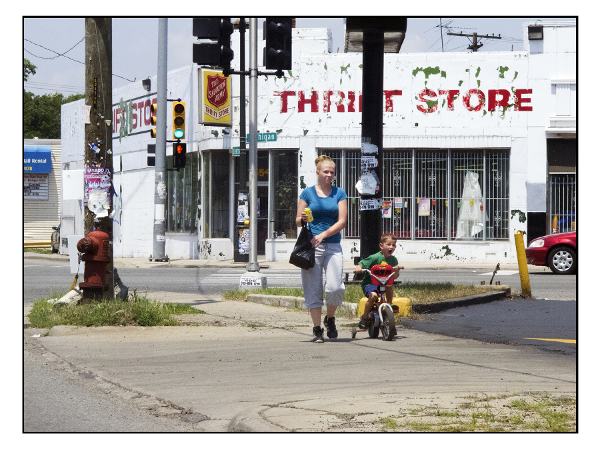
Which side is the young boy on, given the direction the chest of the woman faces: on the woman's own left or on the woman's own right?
on the woman's own left

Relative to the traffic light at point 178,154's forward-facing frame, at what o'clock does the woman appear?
The woman is roughly at 12 o'clock from the traffic light.

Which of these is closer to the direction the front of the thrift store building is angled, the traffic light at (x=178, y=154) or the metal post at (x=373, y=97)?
the metal post

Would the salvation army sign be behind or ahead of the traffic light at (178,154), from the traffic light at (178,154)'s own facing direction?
behind

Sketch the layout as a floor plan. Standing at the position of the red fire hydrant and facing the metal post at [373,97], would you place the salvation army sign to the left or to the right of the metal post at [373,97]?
left

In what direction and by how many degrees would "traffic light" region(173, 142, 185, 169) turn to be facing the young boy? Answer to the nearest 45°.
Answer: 0° — it already faces them

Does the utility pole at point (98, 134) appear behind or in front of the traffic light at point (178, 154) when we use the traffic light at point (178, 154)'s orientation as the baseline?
in front

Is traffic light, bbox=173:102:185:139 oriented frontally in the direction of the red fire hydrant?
yes

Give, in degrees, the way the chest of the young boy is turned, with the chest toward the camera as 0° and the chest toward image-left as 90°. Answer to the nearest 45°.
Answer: approximately 315°
